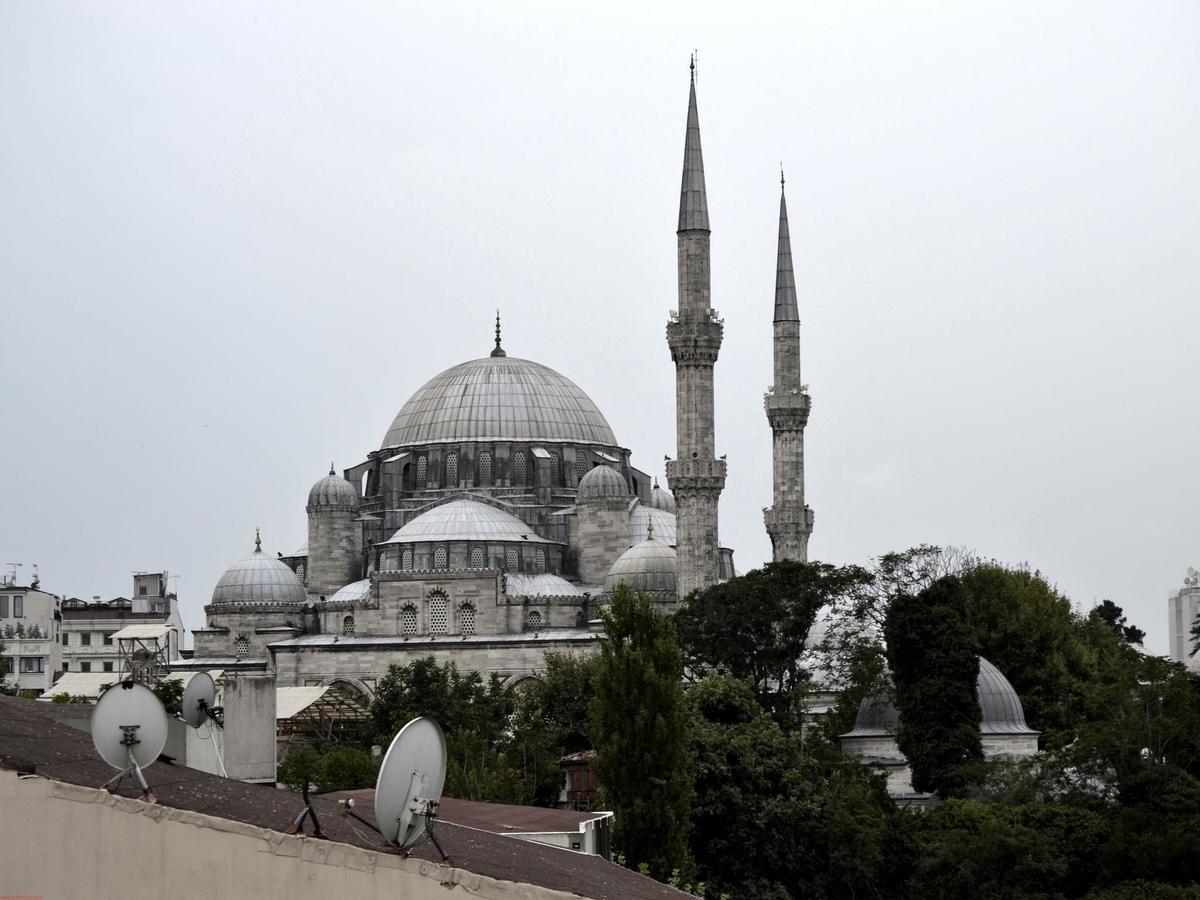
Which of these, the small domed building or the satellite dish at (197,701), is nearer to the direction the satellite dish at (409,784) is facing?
the satellite dish

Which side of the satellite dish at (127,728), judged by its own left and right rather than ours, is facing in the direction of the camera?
back

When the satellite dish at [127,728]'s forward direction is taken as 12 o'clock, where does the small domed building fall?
The small domed building is roughly at 1 o'clock from the satellite dish.

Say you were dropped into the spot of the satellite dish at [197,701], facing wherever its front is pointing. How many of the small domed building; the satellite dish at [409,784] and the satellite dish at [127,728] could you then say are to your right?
1

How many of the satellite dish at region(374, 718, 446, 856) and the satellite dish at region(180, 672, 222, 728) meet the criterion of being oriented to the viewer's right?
0

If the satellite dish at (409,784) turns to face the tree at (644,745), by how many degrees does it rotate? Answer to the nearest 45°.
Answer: approximately 45° to its right

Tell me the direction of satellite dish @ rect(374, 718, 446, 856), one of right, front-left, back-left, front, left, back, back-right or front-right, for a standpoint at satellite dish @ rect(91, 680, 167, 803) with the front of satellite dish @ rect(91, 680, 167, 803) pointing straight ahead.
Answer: back-right

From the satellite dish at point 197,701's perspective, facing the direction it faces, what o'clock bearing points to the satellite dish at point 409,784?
the satellite dish at point 409,784 is roughly at 7 o'clock from the satellite dish at point 197,701.
